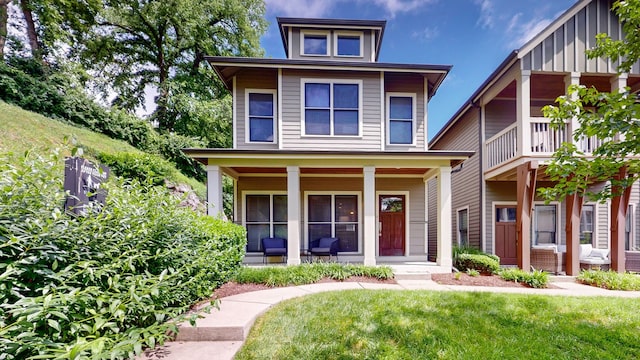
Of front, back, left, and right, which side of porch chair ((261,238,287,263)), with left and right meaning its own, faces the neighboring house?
left

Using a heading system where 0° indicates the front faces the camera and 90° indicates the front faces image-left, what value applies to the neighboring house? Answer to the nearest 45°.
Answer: approximately 0°
